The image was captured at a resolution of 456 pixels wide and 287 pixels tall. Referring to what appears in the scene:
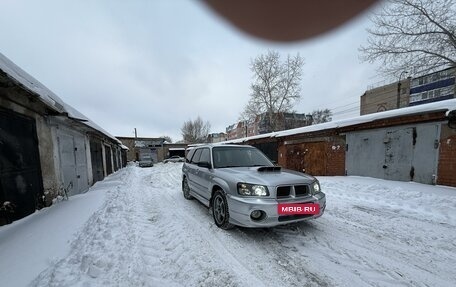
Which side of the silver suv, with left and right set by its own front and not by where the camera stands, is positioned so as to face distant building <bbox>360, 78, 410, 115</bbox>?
left

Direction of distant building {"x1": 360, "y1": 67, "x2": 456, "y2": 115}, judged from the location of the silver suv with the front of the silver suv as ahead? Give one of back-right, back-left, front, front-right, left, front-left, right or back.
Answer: left

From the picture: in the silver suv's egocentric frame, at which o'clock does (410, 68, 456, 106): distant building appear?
The distant building is roughly at 9 o'clock from the silver suv.
